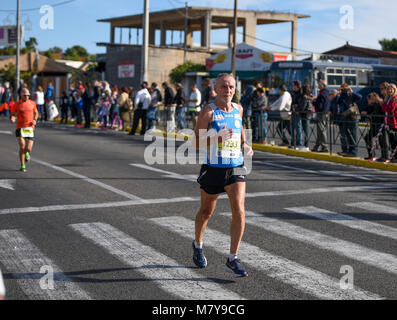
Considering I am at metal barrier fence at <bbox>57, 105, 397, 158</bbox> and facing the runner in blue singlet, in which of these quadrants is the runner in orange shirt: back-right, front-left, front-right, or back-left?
front-right

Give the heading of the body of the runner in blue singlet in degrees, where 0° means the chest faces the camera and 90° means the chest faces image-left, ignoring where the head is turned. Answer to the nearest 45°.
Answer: approximately 315°

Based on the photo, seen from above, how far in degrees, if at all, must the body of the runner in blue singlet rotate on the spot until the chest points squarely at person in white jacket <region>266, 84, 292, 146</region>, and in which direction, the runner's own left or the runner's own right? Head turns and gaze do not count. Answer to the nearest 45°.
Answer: approximately 135° to the runner's own left

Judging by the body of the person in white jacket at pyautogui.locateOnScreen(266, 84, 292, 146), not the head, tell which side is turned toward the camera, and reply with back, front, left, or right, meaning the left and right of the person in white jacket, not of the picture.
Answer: left

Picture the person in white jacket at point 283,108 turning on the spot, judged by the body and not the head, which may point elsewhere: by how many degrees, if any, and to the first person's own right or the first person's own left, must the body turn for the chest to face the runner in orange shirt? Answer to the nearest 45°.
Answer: approximately 45° to the first person's own left

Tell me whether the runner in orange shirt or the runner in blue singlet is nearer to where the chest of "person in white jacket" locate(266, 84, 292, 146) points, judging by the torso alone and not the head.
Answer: the runner in orange shirt

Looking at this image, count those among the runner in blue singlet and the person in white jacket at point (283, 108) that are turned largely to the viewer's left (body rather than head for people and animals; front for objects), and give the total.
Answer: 1

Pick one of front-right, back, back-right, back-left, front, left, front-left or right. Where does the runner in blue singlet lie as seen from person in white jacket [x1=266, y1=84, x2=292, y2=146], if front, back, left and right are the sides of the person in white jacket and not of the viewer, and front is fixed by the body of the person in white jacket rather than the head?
left

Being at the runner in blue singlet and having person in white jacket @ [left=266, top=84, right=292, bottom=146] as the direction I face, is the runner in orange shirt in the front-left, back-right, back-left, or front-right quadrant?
front-left

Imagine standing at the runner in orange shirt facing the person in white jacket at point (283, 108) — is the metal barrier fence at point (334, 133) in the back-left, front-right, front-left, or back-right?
front-right
